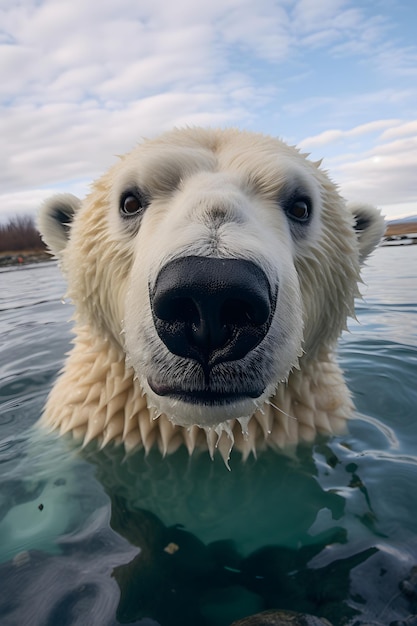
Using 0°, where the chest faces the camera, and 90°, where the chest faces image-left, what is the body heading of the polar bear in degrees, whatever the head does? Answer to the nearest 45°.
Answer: approximately 0°
